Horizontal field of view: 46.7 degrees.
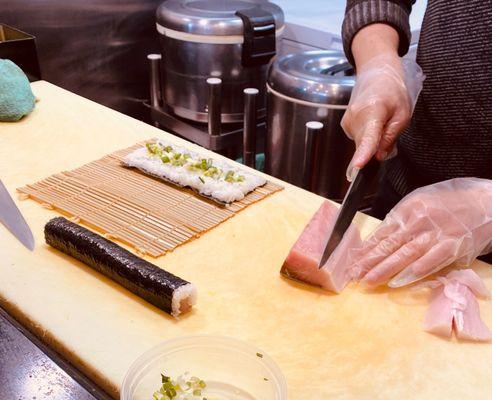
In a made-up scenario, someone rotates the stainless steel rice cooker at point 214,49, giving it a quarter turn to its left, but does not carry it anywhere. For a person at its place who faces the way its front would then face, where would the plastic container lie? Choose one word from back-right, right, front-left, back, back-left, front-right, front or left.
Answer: back-right

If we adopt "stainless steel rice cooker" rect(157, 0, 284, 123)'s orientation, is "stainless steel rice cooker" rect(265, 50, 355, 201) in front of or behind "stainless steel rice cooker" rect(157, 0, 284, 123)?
in front

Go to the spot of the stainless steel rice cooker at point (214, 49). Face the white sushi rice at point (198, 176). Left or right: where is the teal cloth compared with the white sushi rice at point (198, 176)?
right

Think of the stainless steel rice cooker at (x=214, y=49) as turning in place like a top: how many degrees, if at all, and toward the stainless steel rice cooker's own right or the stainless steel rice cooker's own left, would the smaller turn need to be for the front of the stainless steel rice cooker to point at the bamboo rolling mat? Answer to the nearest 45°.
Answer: approximately 45° to the stainless steel rice cooker's own right

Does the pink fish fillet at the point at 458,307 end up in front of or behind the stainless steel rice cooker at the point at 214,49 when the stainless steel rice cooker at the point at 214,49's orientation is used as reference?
in front

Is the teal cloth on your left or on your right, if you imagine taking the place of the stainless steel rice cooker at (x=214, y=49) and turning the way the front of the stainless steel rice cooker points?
on your right

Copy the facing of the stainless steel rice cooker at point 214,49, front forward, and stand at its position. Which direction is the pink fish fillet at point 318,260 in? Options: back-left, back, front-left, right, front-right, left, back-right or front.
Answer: front-right

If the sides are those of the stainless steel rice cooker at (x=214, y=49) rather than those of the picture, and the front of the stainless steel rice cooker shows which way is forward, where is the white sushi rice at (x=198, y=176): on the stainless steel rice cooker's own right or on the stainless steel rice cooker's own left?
on the stainless steel rice cooker's own right

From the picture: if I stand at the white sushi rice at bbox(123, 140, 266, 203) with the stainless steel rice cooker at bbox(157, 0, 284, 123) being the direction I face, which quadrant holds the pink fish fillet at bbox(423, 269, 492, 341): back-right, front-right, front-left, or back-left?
back-right
